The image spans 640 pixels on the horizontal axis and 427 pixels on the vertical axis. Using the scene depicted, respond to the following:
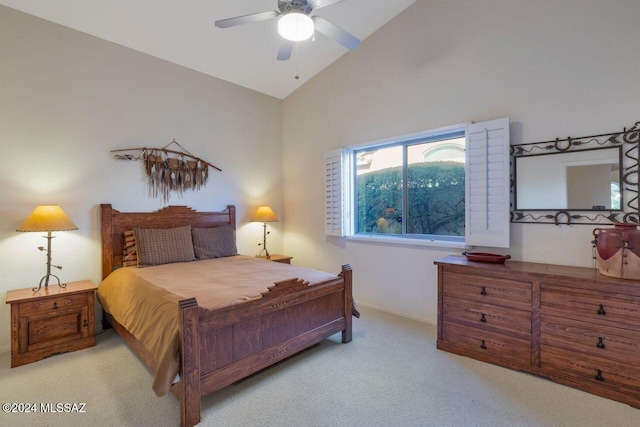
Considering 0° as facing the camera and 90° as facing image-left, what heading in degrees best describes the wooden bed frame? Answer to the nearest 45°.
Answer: approximately 315°

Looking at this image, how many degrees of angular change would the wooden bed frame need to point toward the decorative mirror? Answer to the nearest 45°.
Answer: approximately 45° to its left

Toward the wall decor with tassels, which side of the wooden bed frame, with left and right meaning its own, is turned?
back

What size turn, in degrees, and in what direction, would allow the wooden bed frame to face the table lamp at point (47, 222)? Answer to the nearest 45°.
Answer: approximately 180°

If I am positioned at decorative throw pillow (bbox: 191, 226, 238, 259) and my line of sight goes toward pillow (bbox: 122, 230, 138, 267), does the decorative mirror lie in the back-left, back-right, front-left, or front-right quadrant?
back-left
